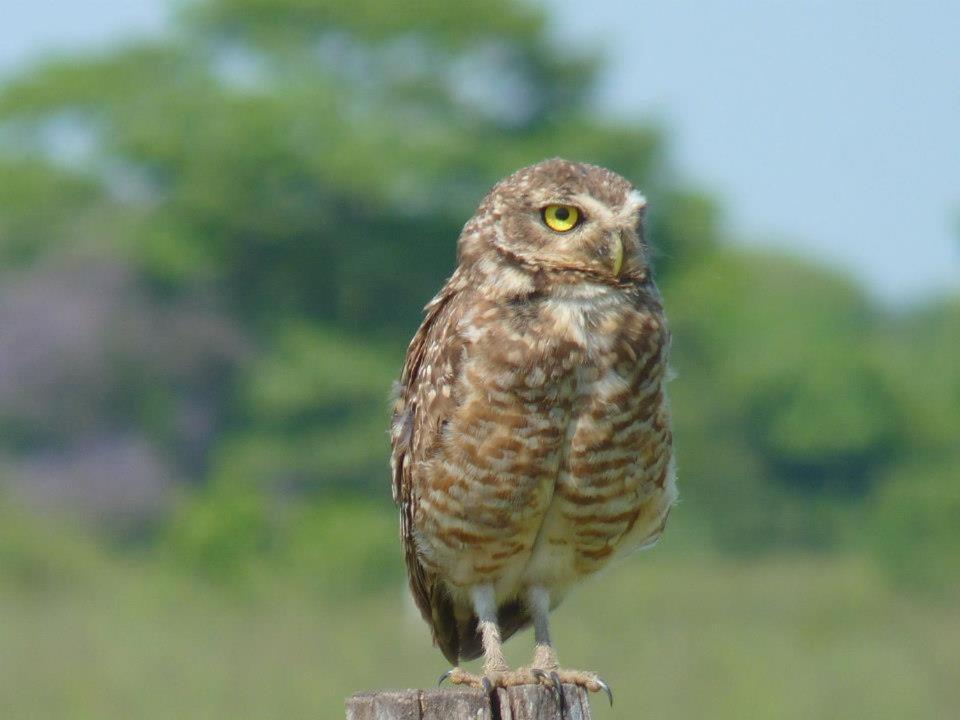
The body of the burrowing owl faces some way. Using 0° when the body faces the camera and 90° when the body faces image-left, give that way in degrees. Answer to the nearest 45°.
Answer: approximately 315°
